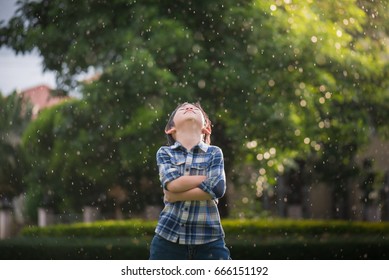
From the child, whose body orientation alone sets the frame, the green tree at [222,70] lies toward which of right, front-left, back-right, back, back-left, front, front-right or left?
back

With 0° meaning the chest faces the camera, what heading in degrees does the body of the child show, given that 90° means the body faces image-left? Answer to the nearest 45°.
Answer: approximately 0°

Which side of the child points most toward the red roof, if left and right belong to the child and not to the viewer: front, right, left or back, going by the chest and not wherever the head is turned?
back

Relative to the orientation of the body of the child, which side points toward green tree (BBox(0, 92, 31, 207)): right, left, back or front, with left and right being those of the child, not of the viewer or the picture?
back

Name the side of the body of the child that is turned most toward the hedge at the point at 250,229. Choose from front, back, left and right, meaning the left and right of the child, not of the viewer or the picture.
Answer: back

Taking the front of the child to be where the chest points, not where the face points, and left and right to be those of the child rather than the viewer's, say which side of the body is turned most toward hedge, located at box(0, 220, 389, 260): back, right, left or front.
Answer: back
